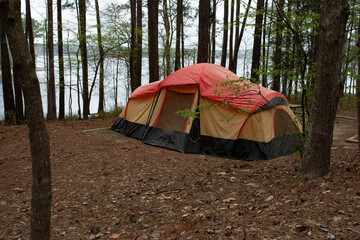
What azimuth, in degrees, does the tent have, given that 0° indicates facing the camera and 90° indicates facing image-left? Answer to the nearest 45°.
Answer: approximately 45°
